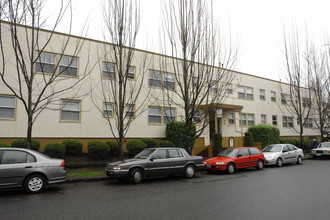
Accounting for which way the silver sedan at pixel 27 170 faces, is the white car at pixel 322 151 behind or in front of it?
behind

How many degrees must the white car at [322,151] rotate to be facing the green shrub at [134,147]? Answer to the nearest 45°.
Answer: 0° — it already faces it

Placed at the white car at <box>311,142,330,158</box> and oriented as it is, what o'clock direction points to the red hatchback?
The red hatchback is roughly at 11 o'clock from the white car.

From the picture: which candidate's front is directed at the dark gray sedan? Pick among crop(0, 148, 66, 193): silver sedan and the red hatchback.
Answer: the red hatchback

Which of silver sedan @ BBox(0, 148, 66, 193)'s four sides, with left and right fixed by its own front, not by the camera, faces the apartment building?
right

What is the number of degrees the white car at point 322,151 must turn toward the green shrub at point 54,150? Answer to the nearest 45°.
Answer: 0° — it already faces it

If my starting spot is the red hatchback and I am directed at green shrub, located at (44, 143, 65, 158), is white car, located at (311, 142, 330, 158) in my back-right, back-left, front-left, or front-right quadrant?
back-right

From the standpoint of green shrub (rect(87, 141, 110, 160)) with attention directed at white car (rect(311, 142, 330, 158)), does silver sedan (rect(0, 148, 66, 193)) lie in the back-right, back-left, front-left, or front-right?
back-right

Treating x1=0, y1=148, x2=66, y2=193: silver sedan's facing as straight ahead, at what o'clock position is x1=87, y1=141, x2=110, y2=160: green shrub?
The green shrub is roughly at 4 o'clock from the silver sedan.

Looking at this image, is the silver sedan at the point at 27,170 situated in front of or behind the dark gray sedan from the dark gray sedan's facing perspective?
in front

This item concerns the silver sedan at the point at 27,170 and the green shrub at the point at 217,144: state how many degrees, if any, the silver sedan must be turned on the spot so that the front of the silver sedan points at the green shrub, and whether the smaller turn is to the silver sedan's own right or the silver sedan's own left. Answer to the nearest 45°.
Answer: approximately 135° to the silver sedan's own right
